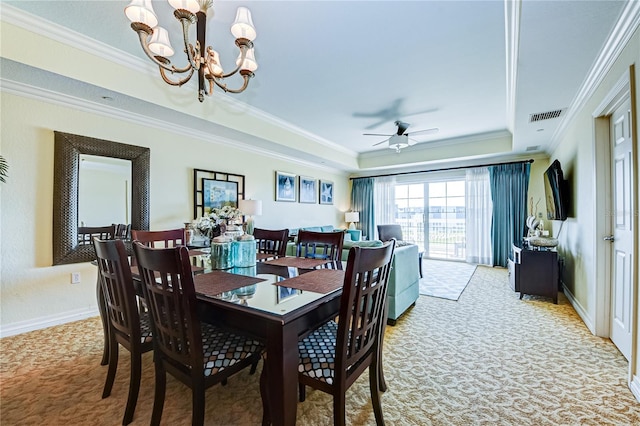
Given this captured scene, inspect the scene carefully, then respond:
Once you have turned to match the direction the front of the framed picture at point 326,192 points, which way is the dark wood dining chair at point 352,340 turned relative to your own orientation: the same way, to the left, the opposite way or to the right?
the opposite way

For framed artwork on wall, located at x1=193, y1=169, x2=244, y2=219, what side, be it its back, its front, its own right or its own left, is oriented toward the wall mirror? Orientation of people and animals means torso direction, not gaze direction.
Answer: right

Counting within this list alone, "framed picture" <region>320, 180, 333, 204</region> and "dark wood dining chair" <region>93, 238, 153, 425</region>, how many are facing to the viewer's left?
0

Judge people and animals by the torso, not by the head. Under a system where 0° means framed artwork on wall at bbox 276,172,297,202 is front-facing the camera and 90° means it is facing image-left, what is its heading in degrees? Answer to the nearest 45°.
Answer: approximately 315°

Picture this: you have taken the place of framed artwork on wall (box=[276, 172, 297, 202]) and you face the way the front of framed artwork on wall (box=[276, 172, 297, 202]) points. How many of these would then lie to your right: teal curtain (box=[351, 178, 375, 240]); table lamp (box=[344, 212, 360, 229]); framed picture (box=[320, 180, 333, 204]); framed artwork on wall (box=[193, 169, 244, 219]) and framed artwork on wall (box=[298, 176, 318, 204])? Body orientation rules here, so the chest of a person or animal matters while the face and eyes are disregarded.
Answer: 1

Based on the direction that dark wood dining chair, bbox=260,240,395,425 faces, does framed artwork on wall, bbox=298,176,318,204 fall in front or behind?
in front

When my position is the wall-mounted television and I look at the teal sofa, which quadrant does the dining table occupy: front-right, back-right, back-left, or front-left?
front-left

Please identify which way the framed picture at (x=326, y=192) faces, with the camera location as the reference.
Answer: facing the viewer and to the right of the viewer

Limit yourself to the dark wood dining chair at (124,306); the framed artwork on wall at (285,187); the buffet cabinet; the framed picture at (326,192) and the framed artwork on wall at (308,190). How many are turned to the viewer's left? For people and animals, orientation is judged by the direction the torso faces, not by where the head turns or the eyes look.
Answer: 1

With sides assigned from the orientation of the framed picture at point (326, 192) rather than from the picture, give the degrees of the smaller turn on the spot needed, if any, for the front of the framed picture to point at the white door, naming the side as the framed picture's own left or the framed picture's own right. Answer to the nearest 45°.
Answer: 0° — it already faces it

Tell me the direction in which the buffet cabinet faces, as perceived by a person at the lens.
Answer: facing to the left of the viewer

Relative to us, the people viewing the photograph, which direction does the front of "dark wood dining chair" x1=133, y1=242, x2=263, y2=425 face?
facing away from the viewer and to the right of the viewer

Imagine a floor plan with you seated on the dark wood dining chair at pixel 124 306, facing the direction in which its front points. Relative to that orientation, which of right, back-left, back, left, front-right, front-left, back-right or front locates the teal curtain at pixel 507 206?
front-right

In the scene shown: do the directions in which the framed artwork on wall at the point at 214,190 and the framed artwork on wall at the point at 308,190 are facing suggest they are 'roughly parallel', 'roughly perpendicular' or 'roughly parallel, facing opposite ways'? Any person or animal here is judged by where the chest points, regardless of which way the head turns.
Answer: roughly parallel

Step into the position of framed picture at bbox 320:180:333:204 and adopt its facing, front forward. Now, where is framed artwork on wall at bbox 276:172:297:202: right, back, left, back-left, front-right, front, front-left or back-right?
right
